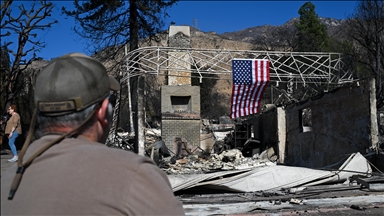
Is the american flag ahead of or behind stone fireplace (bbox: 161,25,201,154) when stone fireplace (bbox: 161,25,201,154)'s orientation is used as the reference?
ahead

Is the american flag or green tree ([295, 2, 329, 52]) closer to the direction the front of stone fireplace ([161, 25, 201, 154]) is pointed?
the american flag

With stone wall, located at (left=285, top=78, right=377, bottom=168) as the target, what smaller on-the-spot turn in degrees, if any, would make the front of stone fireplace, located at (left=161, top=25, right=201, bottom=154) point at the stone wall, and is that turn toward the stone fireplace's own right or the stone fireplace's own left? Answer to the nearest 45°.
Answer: approximately 45° to the stone fireplace's own left

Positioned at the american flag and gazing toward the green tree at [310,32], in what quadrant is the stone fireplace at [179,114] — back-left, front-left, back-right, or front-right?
front-left

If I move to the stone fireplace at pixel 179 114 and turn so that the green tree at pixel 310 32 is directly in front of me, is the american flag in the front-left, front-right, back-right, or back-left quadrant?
back-right

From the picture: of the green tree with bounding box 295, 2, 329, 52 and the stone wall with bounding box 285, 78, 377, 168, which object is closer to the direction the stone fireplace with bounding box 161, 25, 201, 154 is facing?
the stone wall

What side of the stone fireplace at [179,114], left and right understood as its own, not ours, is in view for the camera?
front

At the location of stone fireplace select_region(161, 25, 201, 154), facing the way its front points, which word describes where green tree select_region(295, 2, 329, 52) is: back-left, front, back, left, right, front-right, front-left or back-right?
back-left
